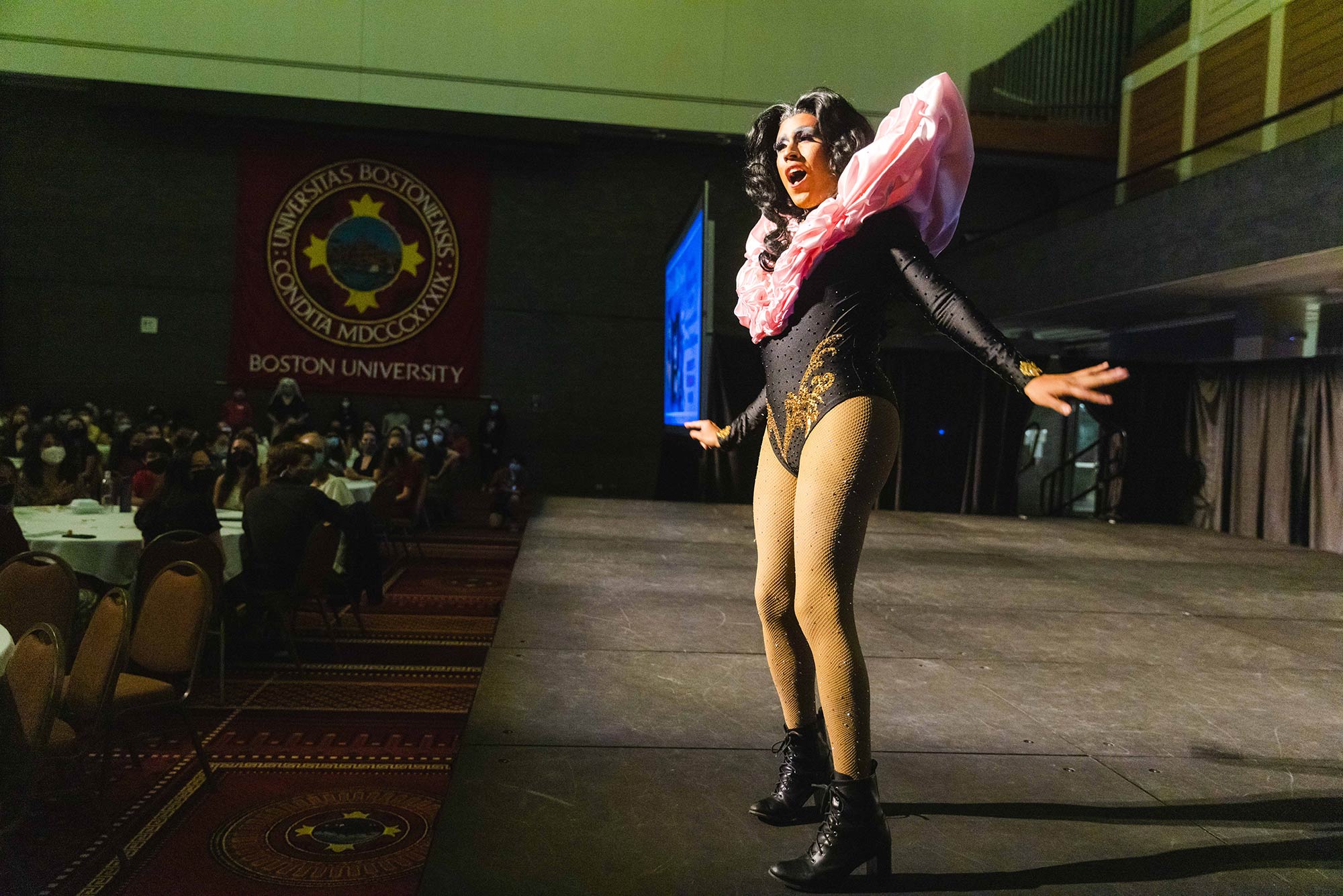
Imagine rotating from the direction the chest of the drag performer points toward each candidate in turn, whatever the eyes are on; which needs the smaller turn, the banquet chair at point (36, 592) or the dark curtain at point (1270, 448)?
the banquet chair

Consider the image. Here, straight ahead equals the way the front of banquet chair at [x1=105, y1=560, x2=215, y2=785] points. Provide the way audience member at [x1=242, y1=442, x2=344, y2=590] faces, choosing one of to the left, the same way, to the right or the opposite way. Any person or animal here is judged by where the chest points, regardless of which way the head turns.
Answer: the opposite way

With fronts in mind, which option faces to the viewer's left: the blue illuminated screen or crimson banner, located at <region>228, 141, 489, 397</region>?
the blue illuminated screen

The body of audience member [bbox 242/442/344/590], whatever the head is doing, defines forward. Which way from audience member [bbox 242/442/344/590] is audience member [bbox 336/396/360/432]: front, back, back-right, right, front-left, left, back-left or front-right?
front-left

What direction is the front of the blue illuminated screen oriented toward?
to the viewer's left

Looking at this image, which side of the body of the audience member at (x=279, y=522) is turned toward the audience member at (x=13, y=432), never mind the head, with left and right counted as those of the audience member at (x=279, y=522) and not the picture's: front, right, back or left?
left
